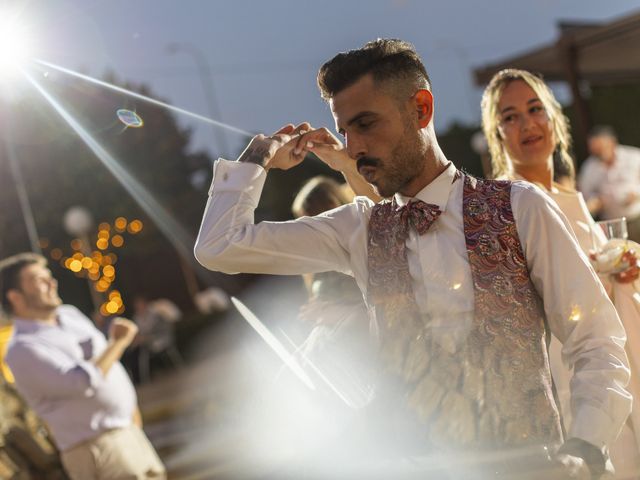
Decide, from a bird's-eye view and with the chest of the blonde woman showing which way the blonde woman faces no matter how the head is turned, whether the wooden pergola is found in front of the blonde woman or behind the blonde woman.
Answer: behind

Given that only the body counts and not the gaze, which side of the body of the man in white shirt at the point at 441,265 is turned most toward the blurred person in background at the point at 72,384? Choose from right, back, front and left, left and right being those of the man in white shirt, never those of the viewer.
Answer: right

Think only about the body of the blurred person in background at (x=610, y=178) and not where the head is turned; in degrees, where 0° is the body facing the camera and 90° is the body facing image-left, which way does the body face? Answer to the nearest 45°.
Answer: approximately 45°

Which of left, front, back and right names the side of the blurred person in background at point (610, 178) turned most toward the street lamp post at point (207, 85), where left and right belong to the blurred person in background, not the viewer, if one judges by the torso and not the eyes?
right

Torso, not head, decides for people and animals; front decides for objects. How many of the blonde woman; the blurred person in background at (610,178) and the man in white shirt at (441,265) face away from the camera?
0

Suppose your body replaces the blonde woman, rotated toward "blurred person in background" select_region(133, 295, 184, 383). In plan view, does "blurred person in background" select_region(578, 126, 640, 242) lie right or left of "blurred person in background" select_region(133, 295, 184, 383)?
right

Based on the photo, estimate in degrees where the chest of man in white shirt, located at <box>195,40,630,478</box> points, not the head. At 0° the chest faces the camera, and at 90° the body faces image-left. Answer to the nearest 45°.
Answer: approximately 45°

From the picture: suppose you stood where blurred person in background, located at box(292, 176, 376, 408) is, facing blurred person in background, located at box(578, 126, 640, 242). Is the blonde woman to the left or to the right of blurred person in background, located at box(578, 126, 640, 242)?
right

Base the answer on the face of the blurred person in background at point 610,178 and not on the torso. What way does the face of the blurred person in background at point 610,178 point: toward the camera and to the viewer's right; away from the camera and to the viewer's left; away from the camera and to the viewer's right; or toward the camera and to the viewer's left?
toward the camera and to the viewer's left

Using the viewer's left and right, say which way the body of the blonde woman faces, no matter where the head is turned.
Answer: facing the viewer and to the left of the viewer
